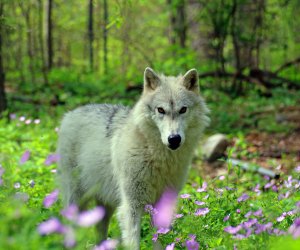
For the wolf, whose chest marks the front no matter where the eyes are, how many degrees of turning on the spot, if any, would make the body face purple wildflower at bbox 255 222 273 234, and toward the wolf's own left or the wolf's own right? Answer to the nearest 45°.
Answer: approximately 45° to the wolf's own left

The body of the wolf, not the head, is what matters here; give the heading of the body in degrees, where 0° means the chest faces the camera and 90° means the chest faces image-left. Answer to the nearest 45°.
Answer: approximately 315°
